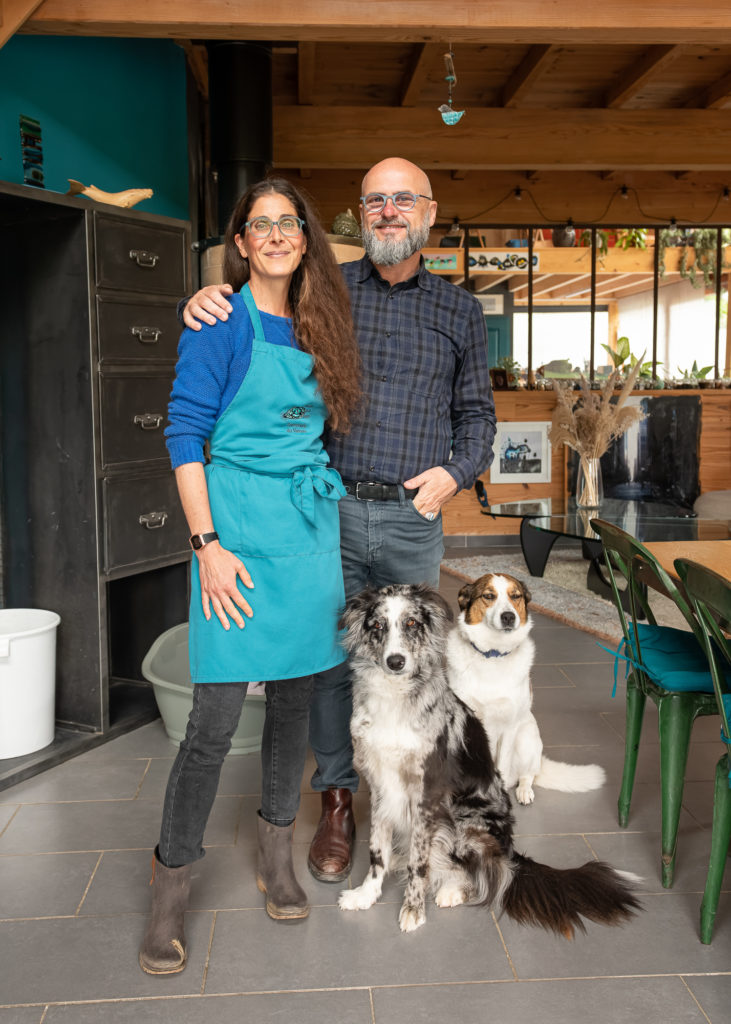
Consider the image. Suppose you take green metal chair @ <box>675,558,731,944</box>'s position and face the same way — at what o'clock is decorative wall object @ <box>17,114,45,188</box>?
The decorative wall object is roughly at 8 o'clock from the green metal chair.

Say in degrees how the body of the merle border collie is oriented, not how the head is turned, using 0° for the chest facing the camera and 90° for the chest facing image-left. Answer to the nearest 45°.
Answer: approximately 45°

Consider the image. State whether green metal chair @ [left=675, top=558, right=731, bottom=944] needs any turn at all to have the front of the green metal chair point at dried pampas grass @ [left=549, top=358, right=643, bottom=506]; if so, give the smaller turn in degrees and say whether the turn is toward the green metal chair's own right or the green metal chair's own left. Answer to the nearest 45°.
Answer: approximately 45° to the green metal chair's own left

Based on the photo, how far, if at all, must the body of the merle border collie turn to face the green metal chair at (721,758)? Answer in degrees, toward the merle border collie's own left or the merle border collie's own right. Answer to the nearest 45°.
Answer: approximately 135° to the merle border collie's own left

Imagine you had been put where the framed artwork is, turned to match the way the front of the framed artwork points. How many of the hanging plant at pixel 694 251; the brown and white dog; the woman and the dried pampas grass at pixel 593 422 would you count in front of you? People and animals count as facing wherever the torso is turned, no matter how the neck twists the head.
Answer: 3

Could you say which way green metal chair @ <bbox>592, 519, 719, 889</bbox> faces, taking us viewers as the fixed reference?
facing away from the viewer and to the right of the viewer

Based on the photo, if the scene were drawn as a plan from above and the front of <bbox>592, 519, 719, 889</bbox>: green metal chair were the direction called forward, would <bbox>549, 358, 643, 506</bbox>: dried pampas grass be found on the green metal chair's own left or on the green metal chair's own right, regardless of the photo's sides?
on the green metal chair's own left

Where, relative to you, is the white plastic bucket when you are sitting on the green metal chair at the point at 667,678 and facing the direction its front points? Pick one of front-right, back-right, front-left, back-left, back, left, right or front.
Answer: back-left
